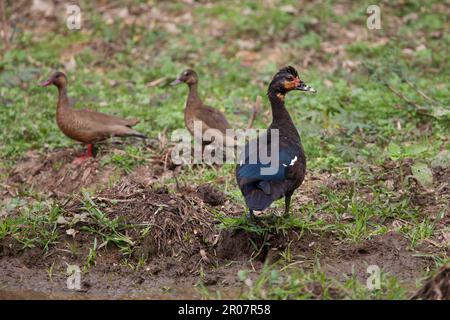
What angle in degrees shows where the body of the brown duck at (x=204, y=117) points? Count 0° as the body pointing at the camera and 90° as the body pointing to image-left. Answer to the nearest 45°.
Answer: approximately 90°

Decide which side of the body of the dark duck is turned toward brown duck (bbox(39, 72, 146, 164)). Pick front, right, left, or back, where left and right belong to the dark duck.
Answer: left

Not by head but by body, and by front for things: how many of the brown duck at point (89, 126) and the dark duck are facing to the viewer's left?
1

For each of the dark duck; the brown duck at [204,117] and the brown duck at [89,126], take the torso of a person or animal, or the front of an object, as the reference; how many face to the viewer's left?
2

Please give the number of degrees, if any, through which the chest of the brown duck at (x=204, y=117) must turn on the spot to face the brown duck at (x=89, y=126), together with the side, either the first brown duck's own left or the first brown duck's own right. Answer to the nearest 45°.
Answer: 0° — it already faces it

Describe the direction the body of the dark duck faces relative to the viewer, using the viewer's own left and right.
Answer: facing away from the viewer and to the right of the viewer

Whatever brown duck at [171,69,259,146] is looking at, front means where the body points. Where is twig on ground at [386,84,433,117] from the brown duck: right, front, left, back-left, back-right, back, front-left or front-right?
back

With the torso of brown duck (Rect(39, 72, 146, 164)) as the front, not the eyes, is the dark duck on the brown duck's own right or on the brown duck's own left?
on the brown duck's own left

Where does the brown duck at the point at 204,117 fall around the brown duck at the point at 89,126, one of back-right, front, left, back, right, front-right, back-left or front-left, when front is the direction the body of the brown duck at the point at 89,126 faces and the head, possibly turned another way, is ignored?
back

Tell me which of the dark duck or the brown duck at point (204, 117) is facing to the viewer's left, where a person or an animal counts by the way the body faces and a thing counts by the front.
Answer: the brown duck

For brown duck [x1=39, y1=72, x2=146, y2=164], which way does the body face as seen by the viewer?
to the viewer's left

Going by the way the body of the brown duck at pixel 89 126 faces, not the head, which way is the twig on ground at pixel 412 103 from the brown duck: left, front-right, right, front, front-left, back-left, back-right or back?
back
